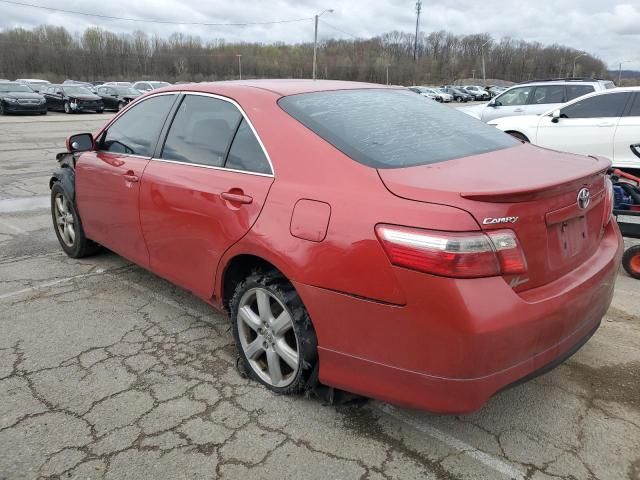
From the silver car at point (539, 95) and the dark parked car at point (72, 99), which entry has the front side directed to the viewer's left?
the silver car

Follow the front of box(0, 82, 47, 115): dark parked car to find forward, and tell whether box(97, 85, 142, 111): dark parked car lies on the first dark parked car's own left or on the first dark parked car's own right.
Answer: on the first dark parked car's own left

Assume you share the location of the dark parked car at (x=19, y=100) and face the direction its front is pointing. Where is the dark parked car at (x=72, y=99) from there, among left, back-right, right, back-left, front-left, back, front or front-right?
left

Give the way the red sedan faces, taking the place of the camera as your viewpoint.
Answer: facing away from the viewer and to the left of the viewer

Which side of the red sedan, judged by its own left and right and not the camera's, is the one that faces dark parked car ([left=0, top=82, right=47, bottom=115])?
front

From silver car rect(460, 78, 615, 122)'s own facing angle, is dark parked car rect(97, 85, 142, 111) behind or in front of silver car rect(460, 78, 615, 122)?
in front

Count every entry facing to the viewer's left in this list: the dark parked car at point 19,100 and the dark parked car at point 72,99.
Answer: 0

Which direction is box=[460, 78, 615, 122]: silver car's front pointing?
to the viewer's left

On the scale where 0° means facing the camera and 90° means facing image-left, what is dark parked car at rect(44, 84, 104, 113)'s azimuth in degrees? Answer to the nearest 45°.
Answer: approximately 315°

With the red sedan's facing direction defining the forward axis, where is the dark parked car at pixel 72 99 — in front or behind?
in front

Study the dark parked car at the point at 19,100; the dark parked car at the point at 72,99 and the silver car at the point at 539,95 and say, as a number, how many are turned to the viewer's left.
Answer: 1

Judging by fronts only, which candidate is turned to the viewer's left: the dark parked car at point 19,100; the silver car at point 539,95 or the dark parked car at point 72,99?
the silver car

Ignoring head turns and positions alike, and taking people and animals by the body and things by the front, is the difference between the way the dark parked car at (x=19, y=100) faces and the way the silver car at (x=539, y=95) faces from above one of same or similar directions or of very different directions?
very different directions

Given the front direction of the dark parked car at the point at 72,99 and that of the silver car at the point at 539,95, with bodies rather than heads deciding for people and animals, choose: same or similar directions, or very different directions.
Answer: very different directions

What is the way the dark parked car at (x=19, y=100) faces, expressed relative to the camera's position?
facing the viewer and to the right of the viewer
